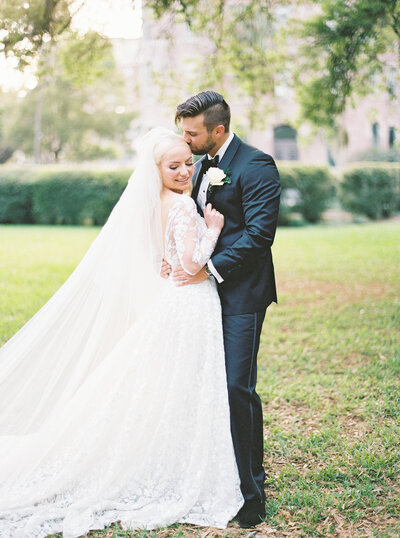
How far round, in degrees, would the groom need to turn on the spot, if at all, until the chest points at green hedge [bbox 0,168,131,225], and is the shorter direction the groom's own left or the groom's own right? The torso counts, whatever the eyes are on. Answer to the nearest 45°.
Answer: approximately 135° to the groom's own right

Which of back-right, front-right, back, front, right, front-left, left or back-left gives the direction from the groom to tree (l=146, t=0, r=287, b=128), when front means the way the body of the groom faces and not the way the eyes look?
back-right

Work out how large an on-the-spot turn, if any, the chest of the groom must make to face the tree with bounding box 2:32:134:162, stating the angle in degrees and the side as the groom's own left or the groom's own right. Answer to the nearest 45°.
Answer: approximately 135° to the groom's own right

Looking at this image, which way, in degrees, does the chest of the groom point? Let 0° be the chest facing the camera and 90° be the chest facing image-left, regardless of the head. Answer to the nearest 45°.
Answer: approximately 45°

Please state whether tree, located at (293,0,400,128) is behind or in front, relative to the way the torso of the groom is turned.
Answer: behind

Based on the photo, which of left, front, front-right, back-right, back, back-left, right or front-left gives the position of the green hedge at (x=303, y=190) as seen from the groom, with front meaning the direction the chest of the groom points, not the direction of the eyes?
back-right

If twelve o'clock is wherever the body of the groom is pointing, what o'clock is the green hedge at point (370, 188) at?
The green hedge is roughly at 5 o'clock from the groom.
